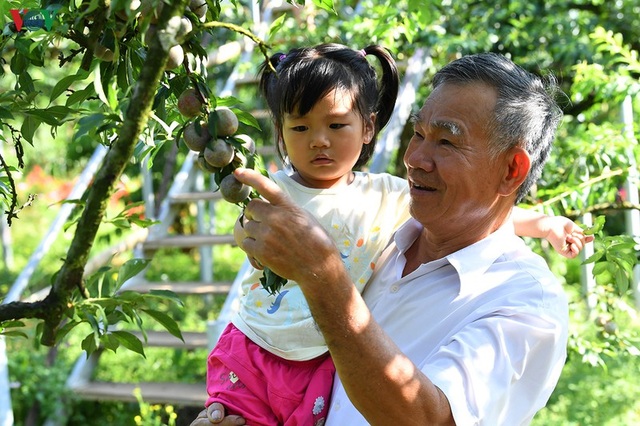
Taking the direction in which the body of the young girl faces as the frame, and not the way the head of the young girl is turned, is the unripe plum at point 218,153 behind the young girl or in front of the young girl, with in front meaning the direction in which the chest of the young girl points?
in front

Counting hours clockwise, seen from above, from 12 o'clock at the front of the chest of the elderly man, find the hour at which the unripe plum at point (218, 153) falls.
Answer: The unripe plum is roughly at 12 o'clock from the elderly man.

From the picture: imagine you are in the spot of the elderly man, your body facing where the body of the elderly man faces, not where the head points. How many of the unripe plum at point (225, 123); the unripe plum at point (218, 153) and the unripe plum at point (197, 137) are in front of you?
3

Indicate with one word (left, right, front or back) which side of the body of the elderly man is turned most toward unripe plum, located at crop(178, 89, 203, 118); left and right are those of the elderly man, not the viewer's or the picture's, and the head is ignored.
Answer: front

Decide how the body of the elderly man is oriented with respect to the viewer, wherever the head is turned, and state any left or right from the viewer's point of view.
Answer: facing the viewer and to the left of the viewer

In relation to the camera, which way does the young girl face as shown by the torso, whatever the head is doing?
toward the camera

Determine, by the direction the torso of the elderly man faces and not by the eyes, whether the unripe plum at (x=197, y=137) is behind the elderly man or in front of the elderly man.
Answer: in front

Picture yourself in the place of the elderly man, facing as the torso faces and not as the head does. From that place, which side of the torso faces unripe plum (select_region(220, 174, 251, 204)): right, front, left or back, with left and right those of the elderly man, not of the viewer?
front

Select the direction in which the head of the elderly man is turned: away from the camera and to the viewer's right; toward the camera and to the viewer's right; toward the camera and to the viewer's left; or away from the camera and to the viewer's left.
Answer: toward the camera and to the viewer's left

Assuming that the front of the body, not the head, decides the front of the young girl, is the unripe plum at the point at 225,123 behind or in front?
in front
